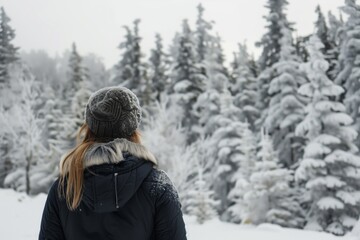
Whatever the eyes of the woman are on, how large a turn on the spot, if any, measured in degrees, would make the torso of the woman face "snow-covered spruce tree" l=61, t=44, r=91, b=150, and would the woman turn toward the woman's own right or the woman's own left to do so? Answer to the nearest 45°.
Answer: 0° — they already face it

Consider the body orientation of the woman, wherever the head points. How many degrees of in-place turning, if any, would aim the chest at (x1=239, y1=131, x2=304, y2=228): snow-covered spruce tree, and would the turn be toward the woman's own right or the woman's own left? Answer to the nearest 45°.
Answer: approximately 45° to the woman's own right

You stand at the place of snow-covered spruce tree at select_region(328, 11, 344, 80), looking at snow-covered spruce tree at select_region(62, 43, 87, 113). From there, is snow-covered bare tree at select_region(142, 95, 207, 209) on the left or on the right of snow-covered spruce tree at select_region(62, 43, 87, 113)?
left

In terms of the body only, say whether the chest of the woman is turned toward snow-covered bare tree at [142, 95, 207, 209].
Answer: yes

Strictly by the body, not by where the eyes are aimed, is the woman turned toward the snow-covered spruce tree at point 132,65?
yes

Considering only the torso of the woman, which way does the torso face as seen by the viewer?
away from the camera

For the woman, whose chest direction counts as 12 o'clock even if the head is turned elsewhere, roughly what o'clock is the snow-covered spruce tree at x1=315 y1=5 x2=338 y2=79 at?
The snow-covered spruce tree is roughly at 1 o'clock from the woman.

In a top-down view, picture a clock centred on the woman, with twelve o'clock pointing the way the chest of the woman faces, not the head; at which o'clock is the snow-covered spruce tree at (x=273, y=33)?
The snow-covered spruce tree is roughly at 1 o'clock from the woman.

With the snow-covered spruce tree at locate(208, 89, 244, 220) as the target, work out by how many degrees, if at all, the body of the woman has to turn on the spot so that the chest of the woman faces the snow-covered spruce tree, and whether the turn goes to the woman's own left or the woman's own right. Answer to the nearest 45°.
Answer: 0° — they already face it

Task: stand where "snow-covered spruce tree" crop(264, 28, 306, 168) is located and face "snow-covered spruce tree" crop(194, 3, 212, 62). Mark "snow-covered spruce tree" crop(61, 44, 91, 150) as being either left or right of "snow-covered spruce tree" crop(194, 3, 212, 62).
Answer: left

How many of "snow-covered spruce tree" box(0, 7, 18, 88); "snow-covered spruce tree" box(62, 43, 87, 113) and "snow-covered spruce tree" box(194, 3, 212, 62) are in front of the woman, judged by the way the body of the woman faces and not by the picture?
3

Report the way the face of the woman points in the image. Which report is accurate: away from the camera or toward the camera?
away from the camera
